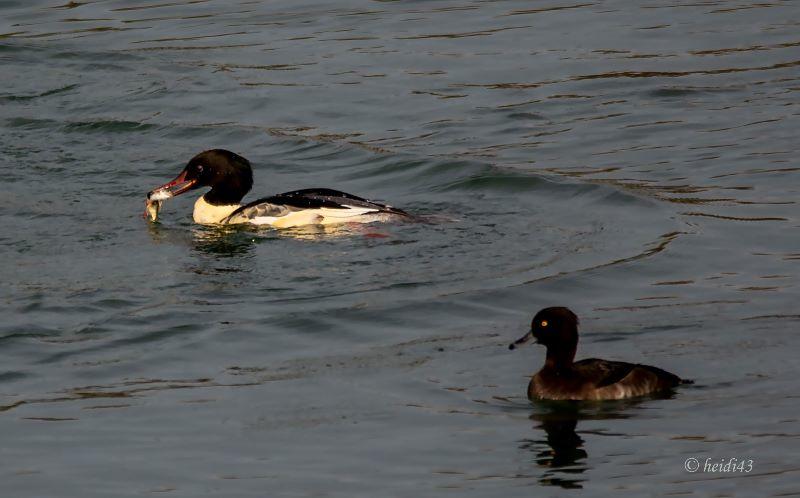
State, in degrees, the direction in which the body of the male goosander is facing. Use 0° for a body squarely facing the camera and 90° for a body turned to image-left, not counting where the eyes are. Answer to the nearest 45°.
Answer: approximately 90°

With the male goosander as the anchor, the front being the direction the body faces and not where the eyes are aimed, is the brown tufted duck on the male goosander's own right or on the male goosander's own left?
on the male goosander's own left

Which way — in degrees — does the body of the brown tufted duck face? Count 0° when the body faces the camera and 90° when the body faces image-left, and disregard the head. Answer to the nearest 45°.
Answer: approximately 90°

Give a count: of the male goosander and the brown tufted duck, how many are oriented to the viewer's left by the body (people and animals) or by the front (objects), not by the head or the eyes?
2

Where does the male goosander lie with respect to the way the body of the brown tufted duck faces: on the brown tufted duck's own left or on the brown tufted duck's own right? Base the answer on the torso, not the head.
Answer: on the brown tufted duck's own right
